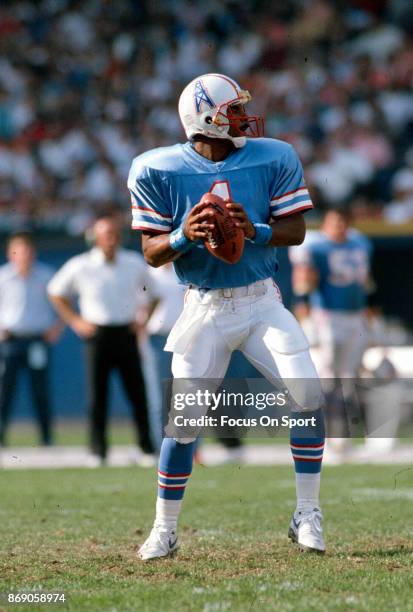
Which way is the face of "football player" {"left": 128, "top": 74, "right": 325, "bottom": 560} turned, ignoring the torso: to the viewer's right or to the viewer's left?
to the viewer's right

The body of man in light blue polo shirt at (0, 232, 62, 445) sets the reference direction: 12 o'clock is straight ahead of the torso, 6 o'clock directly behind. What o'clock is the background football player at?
The background football player is roughly at 10 o'clock from the man in light blue polo shirt.

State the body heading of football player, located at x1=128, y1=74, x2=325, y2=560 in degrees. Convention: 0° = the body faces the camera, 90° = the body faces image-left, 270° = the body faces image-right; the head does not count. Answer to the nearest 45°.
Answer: approximately 0°

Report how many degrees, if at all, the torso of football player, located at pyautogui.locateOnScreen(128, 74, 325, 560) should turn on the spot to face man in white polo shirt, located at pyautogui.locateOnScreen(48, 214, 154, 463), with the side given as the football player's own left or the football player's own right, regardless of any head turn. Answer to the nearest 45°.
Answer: approximately 180°

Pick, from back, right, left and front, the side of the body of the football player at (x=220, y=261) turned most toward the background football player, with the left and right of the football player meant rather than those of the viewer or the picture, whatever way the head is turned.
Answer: back

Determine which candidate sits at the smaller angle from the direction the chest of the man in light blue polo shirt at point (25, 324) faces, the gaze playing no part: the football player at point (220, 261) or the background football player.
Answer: the football player

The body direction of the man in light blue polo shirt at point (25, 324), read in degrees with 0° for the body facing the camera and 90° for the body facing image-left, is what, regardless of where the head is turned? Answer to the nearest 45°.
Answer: approximately 0°

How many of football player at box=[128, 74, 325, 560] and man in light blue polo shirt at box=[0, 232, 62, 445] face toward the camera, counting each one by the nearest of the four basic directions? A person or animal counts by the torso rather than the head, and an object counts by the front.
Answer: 2
